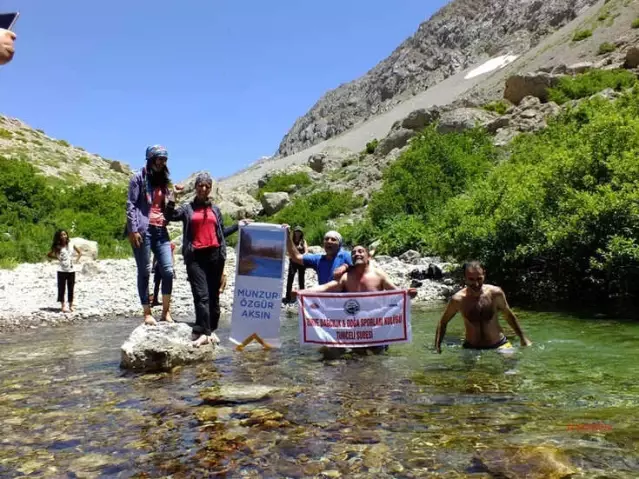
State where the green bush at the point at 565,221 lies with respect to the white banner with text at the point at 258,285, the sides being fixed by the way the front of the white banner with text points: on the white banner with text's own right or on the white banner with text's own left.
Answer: on the white banner with text's own left

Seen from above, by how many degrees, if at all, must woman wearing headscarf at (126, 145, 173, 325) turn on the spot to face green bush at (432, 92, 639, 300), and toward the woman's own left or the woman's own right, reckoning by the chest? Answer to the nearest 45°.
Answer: approximately 90° to the woman's own left

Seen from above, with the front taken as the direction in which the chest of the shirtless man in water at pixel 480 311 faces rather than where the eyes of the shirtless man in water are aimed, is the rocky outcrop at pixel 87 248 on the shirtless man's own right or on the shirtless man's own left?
on the shirtless man's own right

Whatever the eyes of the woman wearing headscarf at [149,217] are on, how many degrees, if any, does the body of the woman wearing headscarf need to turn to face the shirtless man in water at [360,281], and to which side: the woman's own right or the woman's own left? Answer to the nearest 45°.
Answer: approximately 45° to the woman's own left

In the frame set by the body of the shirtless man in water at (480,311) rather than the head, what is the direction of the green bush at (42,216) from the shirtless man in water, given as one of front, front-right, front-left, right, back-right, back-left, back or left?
back-right

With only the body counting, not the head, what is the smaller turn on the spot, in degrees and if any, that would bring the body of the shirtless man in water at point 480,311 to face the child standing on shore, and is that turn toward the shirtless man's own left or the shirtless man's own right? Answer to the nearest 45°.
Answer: approximately 90° to the shirtless man's own right

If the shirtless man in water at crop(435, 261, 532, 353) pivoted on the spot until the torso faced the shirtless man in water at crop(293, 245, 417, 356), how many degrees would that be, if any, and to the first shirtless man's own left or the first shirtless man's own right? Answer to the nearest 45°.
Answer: approximately 90° to the first shirtless man's own right

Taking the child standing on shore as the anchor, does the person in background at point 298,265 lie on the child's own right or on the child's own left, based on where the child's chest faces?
on the child's own left
